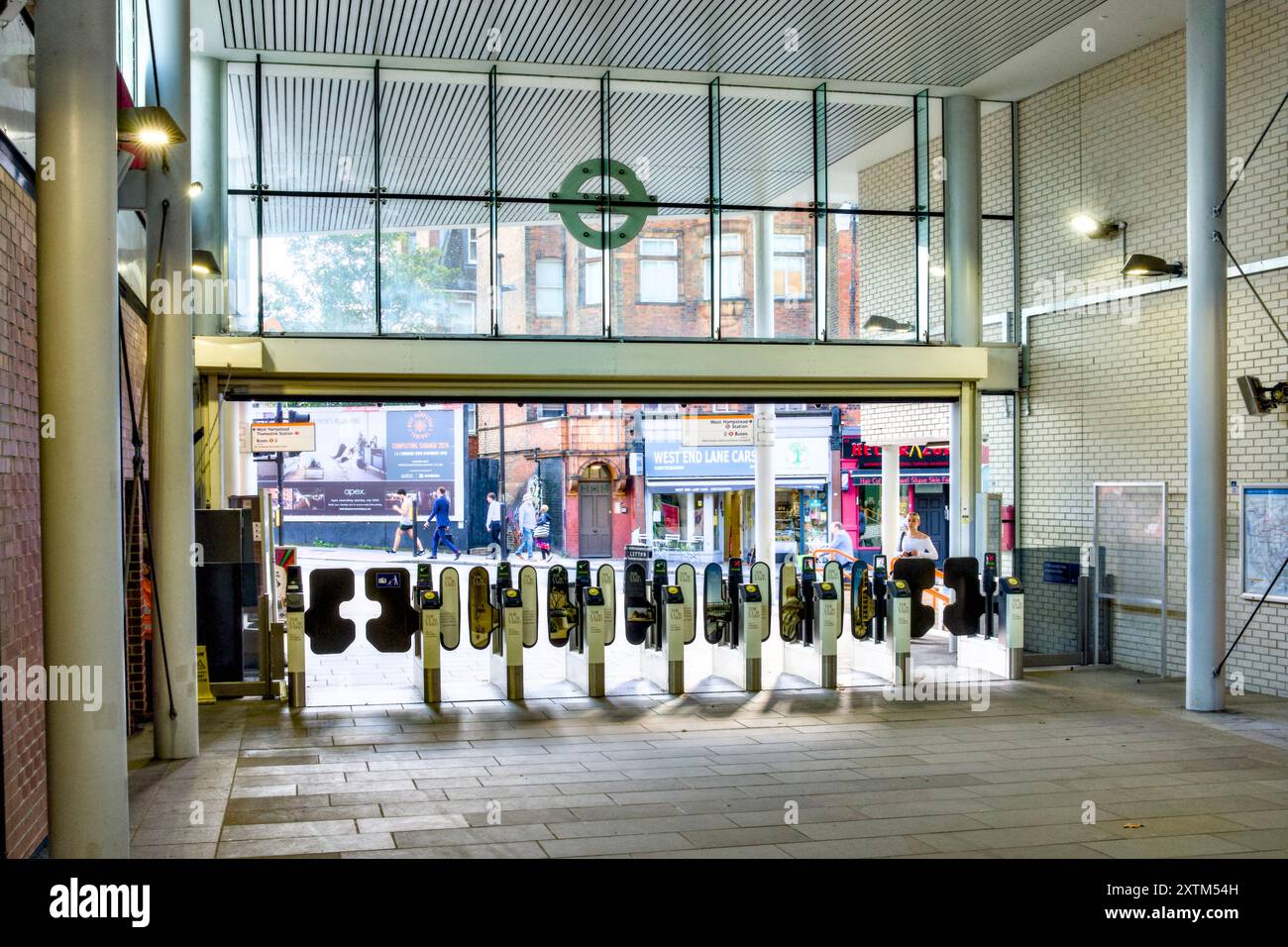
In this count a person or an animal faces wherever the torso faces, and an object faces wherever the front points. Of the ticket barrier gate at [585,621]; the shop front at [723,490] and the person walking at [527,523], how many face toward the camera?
2

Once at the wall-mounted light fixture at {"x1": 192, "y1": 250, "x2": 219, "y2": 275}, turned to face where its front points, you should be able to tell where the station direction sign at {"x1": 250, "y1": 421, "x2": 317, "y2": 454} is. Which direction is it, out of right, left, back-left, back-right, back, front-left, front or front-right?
left

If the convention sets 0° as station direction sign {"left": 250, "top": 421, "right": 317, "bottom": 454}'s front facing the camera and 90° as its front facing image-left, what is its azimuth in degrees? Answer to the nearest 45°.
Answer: approximately 0°

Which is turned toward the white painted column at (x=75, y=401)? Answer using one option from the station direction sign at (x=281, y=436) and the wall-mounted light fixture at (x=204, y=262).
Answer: the station direction sign

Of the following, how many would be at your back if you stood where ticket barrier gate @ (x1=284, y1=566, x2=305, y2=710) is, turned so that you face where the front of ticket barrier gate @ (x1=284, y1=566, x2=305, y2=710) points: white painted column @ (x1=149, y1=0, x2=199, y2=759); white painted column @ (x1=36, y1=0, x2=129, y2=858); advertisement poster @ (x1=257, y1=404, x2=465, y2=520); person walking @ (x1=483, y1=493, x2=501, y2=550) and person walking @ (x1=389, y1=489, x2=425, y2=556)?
3

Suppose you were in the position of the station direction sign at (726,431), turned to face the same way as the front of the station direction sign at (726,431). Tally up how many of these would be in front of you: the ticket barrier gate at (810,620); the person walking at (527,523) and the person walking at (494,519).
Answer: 1

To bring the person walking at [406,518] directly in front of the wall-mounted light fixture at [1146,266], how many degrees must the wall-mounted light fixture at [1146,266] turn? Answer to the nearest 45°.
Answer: approximately 45° to its right

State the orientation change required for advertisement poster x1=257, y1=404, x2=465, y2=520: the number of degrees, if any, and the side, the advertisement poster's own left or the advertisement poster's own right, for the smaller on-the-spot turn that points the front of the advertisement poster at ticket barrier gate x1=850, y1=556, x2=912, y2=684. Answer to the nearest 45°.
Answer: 0° — it already faces it

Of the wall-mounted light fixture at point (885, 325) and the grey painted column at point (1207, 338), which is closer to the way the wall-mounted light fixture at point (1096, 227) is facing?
the wall-mounted light fixture

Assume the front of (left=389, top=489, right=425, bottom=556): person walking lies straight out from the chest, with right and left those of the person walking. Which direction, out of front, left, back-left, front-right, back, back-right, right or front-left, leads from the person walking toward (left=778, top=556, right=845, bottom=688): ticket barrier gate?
left

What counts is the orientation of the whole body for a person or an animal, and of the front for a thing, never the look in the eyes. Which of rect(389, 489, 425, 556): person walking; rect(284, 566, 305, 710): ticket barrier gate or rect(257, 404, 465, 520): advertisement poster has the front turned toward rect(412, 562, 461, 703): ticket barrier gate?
the advertisement poster

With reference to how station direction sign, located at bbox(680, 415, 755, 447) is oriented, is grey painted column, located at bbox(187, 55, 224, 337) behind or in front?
in front

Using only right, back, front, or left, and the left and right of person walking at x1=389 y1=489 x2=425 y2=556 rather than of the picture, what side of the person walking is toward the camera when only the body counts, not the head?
left
